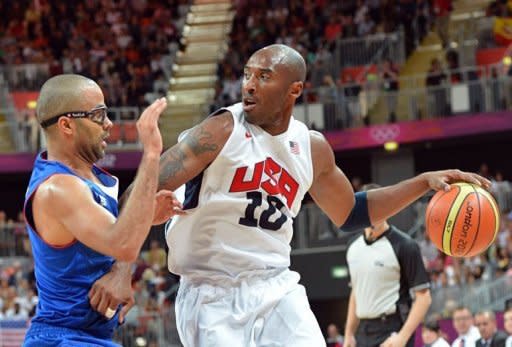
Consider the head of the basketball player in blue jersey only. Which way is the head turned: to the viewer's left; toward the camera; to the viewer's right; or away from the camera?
to the viewer's right

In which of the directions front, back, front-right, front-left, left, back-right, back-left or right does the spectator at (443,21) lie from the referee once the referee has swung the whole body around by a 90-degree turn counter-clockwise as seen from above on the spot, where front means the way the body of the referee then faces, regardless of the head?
back-left

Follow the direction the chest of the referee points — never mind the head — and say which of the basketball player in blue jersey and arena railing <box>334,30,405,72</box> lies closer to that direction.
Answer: the basketball player in blue jersey

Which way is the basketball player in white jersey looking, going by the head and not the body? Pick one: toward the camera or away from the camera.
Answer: toward the camera

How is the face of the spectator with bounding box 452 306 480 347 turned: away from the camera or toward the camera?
toward the camera

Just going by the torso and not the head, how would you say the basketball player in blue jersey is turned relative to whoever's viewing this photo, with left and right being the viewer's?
facing to the right of the viewer

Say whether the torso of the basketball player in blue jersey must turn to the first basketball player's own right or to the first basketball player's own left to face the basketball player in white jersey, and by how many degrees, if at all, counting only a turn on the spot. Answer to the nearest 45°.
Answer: approximately 45° to the first basketball player's own left

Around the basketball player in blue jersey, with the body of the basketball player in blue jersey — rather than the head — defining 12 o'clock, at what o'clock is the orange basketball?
The orange basketball is roughly at 11 o'clock from the basketball player in blue jersey.

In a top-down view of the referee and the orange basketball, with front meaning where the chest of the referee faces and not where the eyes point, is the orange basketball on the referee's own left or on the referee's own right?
on the referee's own left

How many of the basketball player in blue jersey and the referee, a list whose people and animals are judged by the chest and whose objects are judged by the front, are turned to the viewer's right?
1

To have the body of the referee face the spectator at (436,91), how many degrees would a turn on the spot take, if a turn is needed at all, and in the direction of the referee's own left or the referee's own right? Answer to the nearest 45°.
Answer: approximately 135° to the referee's own right

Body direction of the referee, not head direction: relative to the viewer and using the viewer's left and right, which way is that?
facing the viewer and to the left of the viewer

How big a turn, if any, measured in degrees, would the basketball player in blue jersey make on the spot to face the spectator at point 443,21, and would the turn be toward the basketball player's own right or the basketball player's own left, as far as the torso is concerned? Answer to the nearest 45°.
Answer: approximately 45° to the basketball player's own left

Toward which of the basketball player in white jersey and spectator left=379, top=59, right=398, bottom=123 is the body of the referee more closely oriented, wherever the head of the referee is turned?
the basketball player in white jersey
